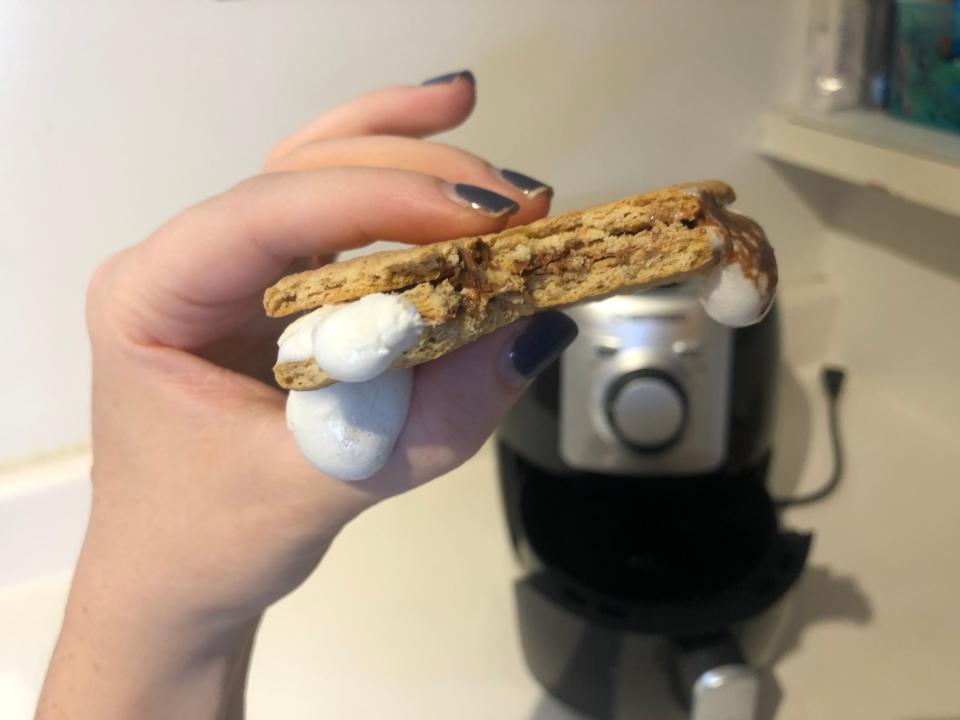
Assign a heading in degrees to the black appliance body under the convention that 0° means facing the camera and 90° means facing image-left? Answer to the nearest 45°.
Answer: approximately 0°
